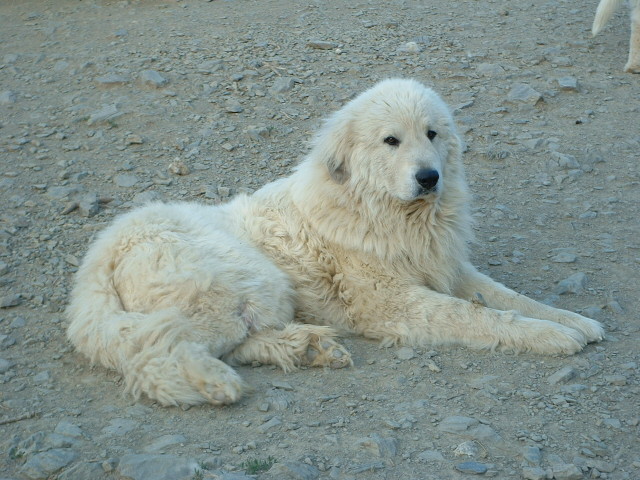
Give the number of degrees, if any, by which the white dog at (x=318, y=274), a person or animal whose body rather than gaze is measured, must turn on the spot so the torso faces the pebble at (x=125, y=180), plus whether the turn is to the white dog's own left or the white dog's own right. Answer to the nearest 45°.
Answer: approximately 135° to the white dog's own left

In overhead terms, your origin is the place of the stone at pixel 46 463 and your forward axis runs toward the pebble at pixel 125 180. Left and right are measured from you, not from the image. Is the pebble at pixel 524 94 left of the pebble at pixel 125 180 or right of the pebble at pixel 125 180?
right

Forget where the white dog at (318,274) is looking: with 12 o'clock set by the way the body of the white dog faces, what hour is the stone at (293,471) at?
The stone is roughly at 3 o'clock from the white dog.

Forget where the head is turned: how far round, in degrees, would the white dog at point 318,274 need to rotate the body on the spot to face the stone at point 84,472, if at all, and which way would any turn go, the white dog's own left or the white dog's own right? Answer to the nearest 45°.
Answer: approximately 135° to the white dog's own right

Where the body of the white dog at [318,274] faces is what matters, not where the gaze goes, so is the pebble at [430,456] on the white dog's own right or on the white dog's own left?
on the white dog's own right

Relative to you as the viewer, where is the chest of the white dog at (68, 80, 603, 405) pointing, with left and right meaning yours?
facing to the right of the viewer

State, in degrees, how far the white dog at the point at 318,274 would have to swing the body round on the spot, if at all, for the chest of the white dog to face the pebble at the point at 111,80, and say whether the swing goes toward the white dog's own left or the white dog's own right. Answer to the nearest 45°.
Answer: approximately 135° to the white dog's own left

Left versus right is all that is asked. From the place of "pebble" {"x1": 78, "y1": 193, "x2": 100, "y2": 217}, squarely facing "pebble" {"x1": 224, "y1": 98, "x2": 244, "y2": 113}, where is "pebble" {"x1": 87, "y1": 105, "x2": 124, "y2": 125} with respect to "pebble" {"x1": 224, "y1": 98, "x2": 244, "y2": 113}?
left

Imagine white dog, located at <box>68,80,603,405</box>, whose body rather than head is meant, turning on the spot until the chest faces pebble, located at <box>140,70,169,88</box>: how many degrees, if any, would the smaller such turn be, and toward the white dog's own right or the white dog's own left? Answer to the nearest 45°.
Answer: approximately 135° to the white dog's own left

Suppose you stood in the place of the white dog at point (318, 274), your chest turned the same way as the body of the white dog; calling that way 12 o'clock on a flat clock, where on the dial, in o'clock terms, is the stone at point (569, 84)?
The stone is roughly at 10 o'clock from the white dog.

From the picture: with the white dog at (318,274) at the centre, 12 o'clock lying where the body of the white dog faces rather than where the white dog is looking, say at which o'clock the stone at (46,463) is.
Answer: The stone is roughly at 4 o'clock from the white dog.

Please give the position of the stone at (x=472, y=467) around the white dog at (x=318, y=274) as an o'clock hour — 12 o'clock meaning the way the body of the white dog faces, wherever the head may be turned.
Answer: The stone is roughly at 2 o'clock from the white dog.

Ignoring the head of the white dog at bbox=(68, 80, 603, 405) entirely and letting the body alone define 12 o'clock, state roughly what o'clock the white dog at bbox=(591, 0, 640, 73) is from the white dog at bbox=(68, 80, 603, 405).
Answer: the white dog at bbox=(591, 0, 640, 73) is roughly at 10 o'clock from the white dog at bbox=(68, 80, 603, 405).
